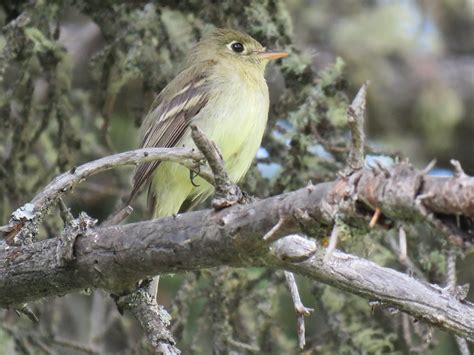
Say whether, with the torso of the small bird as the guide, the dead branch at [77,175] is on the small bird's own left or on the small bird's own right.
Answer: on the small bird's own right

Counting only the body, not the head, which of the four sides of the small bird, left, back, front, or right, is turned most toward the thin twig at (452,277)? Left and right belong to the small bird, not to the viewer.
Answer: front

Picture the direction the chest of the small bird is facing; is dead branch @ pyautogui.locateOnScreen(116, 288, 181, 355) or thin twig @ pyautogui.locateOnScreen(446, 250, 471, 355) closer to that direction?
the thin twig

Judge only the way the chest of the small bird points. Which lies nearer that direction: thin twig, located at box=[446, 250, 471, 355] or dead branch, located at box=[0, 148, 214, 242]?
the thin twig

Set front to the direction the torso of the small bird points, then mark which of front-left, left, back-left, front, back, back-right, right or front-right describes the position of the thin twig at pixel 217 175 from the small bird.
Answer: front-right

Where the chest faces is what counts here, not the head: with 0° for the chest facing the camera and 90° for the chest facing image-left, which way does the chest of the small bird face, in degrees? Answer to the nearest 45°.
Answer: approximately 315°
